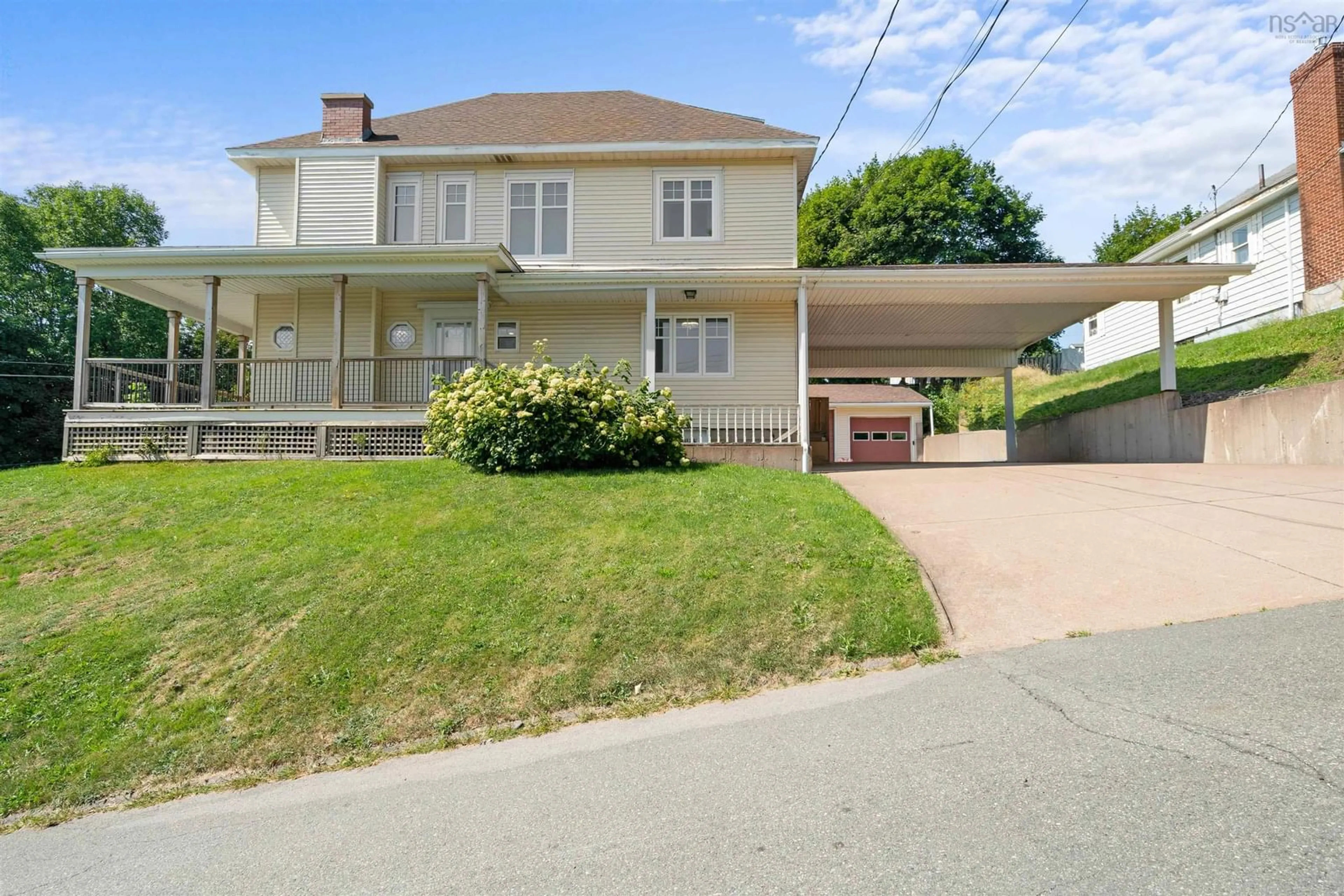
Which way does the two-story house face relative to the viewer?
toward the camera

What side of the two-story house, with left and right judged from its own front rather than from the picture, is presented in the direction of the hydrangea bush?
front

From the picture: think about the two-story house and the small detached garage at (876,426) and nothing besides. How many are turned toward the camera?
2

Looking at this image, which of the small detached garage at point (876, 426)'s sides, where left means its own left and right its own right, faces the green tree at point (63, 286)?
right

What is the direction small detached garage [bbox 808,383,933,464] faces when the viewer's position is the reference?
facing the viewer

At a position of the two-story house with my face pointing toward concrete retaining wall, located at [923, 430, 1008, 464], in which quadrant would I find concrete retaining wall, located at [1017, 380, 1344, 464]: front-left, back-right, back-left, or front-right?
front-right

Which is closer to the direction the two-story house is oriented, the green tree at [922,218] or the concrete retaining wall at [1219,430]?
the concrete retaining wall

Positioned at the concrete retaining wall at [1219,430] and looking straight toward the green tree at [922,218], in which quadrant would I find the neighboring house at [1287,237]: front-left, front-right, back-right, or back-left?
front-right

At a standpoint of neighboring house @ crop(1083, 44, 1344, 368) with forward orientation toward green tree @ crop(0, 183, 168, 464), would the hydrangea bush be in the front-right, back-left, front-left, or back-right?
front-left

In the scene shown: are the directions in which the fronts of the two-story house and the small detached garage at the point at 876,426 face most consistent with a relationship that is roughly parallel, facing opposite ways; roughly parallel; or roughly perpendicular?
roughly parallel
